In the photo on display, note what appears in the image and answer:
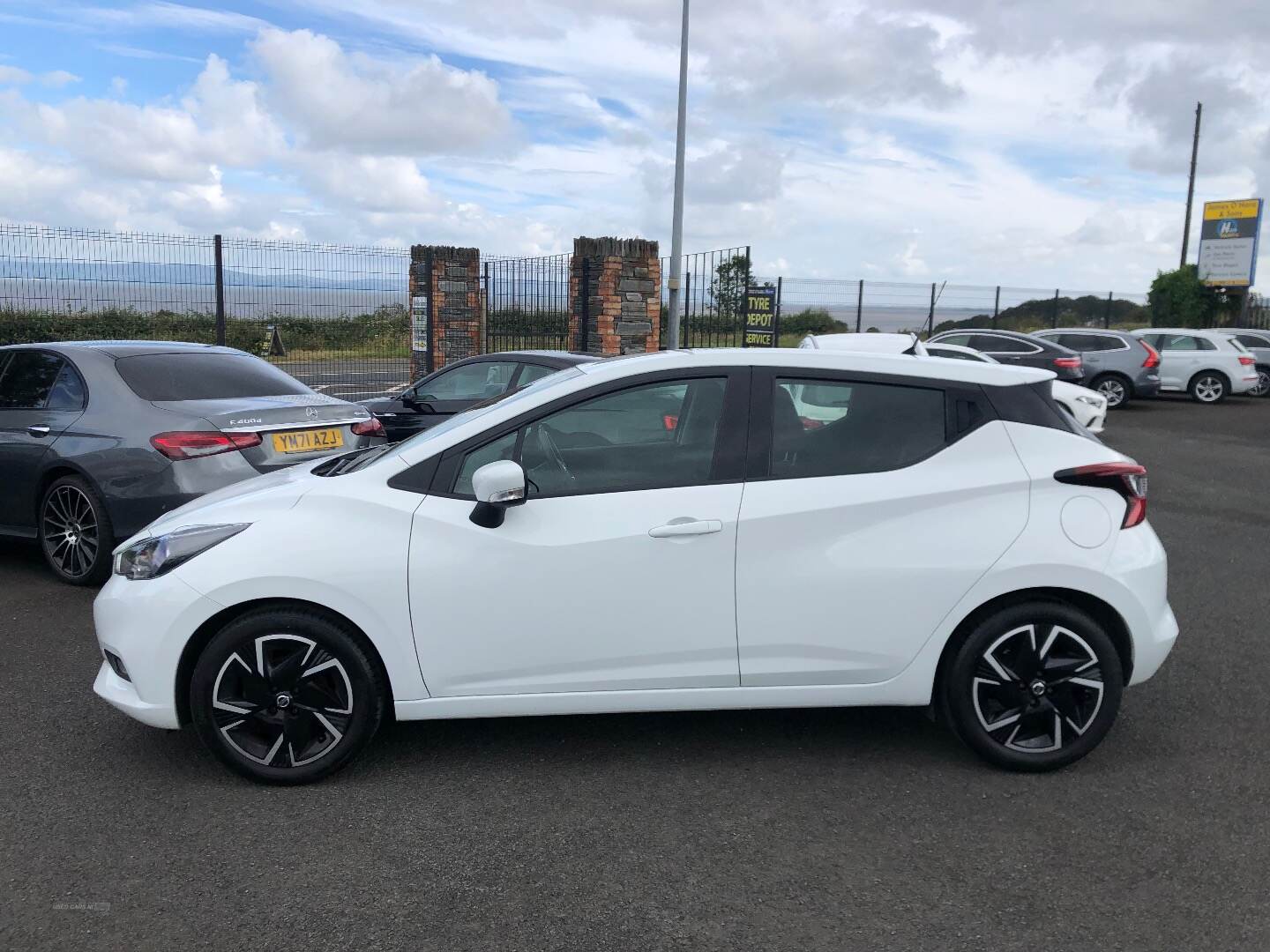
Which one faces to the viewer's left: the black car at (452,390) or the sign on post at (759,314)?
the black car

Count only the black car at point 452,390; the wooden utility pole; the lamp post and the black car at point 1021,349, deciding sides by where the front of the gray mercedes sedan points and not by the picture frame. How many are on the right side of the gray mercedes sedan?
4

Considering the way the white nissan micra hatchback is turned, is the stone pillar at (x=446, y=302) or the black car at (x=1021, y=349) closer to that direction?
the stone pillar

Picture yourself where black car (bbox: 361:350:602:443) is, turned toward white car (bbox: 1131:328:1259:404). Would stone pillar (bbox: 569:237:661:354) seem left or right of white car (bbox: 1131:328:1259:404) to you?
left

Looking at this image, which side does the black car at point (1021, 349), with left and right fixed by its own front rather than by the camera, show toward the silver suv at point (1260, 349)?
right

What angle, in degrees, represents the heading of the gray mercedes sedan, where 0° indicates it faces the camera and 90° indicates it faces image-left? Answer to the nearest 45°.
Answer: approximately 135°

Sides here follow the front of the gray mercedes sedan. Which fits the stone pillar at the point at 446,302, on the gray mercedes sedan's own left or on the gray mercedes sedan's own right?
on the gray mercedes sedan's own right

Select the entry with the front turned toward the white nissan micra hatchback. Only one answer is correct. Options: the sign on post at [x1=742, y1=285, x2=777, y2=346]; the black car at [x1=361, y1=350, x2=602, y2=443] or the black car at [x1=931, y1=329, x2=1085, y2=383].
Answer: the sign on post

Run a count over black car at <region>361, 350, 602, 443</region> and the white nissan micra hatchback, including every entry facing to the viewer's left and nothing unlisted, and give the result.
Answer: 2

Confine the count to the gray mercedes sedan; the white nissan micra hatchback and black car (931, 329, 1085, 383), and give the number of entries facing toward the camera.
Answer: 0

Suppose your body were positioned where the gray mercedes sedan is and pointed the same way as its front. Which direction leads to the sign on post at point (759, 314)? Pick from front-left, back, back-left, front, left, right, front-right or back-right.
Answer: right

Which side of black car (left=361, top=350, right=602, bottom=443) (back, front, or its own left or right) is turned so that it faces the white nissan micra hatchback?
left

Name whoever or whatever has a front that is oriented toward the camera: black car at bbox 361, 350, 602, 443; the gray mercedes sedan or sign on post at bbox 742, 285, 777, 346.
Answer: the sign on post

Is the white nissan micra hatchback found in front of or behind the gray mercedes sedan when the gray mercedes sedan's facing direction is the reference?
behind

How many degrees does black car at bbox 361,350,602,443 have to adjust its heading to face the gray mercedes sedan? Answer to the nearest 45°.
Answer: approximately 45° to its left

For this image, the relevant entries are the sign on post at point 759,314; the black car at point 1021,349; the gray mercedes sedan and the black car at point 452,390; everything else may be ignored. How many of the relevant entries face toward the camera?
1

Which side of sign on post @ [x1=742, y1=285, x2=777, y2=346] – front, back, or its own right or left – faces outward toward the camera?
front

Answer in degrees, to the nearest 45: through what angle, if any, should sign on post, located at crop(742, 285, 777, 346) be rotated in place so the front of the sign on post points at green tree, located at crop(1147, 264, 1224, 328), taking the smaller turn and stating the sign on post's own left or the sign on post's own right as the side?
approximately 135° to the sign on post's own left
